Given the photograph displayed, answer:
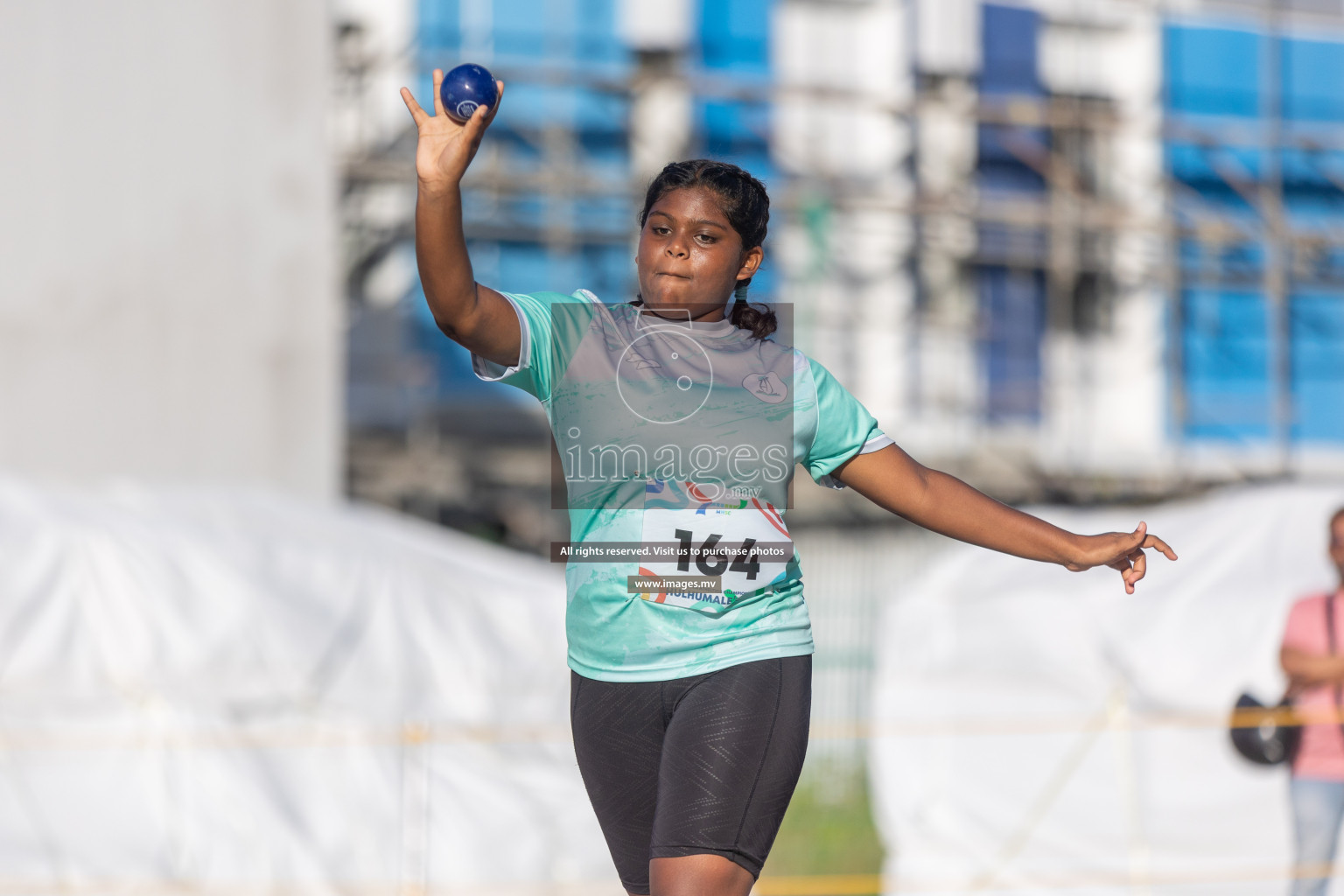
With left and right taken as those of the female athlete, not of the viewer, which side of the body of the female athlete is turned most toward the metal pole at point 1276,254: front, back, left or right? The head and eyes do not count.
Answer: back

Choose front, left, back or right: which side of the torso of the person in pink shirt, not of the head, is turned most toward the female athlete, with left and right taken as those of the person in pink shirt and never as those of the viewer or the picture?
front

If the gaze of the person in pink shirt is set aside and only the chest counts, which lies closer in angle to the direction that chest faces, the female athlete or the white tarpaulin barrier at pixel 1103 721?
the female athlete

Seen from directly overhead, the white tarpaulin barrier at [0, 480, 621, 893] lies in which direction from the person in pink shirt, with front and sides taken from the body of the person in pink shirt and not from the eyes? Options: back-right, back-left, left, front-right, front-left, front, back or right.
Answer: right

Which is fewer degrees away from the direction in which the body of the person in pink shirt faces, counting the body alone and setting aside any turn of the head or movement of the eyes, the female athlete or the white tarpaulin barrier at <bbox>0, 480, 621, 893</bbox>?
the female athlete

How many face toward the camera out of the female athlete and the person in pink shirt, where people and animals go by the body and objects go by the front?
2

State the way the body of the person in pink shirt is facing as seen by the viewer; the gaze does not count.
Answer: toward the camera

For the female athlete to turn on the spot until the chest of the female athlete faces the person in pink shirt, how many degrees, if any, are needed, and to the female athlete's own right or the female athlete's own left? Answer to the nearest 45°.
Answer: approximately 135° to the female athlete's own left

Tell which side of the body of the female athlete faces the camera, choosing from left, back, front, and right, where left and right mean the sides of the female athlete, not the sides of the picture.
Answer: front

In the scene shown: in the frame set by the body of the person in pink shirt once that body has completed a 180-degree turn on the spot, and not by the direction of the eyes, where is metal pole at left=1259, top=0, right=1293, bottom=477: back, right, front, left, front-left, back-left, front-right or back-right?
front
